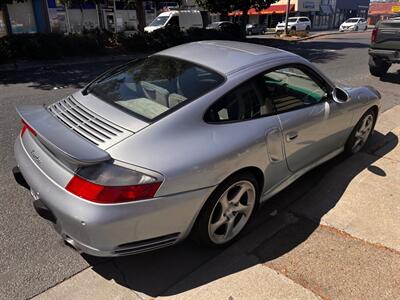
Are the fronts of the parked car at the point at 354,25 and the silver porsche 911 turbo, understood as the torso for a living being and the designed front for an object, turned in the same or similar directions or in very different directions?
very different directions

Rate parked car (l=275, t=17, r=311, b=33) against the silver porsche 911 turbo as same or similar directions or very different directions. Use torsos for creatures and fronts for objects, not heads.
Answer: very different directions

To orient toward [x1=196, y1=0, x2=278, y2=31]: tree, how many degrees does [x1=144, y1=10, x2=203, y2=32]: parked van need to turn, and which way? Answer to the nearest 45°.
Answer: approximately 90° to its left

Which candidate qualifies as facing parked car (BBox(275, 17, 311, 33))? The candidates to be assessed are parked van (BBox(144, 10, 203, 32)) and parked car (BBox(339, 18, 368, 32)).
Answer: parked car (BBox(339, 18, 368, 32))

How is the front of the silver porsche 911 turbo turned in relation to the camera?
facing away from the viewer and to the right of the viewer

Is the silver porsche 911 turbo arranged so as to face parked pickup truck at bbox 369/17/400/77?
yes

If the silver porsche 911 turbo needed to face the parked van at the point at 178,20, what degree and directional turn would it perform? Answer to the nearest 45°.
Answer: approximately 45° to its left

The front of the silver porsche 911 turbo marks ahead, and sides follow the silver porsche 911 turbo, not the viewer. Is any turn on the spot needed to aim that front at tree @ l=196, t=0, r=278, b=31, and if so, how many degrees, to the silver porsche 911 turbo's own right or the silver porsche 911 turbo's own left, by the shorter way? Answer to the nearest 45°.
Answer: approximately 45° to the silver porsche 911 turbo's own left

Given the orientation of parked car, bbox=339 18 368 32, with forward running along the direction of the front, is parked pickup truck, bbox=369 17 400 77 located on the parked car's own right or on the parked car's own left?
on the parked car's own left

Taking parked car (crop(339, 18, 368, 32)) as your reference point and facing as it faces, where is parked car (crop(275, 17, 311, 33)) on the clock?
parked car (crop(275, 17, 311, 33)) is roughly at 12 o'clock from parked car (crop(339, 18, 368, 32)).

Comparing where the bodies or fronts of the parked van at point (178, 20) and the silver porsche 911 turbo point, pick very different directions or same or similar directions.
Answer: very different directions

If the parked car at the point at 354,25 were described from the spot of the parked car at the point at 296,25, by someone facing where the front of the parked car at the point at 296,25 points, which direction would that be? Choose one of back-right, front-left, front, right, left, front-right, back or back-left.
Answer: back

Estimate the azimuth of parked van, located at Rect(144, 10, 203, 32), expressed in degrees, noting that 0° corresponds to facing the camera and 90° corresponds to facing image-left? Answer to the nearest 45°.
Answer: approximately 45°

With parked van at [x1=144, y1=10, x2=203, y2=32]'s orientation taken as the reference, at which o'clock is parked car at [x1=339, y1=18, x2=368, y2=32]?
parked car at [x1=339, y1=18, x2=368, y2=32] is roughly at 6 o'clock from parked van at [x1=144, y1=10, x2=203, y2=32].

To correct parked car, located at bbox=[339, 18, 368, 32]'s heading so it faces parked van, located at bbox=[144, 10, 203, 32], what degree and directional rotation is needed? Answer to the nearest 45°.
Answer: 0° — it already faces it
